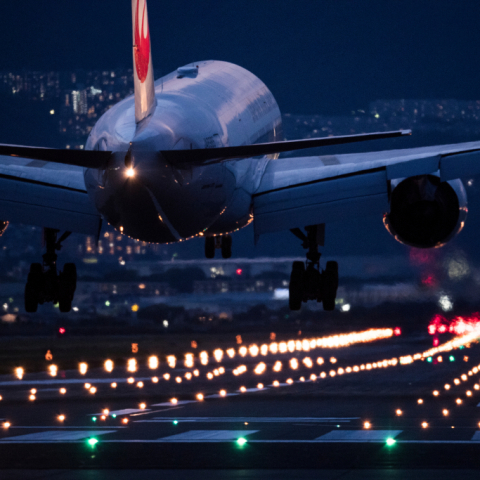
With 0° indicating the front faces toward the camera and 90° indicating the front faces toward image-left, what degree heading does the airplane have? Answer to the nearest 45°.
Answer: approximately 180°
